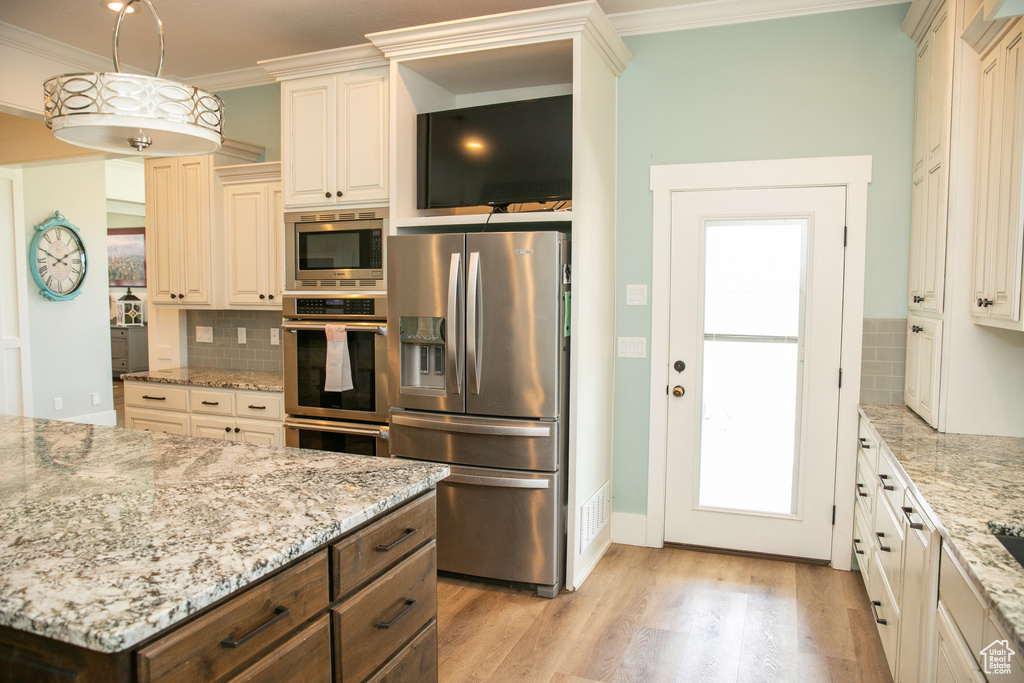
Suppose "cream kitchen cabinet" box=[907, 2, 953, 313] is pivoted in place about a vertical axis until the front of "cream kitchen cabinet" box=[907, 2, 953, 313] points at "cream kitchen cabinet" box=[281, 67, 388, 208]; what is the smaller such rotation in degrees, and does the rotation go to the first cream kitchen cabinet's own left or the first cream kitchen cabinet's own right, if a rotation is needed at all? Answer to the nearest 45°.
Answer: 0° — it already faces it

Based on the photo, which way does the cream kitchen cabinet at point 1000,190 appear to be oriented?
to the viewer's left

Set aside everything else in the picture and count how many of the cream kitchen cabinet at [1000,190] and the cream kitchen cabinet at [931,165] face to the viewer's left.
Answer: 2

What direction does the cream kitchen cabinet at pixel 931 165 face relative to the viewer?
to the viewer's left

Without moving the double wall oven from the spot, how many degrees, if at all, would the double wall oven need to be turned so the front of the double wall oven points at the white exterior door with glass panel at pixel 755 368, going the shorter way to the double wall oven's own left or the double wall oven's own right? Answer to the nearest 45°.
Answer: approximately 135° to the double wall oven's own left

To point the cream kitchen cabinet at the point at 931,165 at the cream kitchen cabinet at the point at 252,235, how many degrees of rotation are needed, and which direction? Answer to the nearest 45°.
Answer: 0° — it already faces it

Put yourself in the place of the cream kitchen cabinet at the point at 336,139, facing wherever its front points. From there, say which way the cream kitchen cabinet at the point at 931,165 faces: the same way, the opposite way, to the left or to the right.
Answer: to the right

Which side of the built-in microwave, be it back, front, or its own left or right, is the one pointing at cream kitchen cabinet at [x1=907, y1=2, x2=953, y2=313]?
left

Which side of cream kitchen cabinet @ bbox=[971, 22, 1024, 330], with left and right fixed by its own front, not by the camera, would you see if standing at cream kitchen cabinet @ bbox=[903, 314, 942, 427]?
right

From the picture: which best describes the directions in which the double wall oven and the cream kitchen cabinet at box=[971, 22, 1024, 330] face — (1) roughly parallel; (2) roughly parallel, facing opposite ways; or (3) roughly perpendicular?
roughly perpendicular

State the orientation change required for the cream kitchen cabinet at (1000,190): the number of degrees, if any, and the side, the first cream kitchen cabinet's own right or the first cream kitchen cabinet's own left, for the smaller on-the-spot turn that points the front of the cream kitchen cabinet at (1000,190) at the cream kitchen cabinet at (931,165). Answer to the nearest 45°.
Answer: approximately 90° to the first cream kitchen cabinet's own right

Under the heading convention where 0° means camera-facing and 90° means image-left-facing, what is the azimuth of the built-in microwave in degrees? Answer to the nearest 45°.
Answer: approximately 45°

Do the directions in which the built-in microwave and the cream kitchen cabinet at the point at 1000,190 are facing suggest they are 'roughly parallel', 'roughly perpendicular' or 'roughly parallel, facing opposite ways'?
roughly perpendicular

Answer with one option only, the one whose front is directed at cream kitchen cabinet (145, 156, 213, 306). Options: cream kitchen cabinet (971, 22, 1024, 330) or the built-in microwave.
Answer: cream kitchen cabinet (971, 22, 1024, 330)

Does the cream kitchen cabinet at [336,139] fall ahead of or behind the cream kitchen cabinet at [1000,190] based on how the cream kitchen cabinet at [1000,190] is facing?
ahead

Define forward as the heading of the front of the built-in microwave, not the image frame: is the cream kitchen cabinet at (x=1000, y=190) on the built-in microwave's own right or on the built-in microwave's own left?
on the built-in microwave's own left

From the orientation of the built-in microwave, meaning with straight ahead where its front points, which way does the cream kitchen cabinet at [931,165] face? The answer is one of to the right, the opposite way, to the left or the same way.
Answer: to the right
